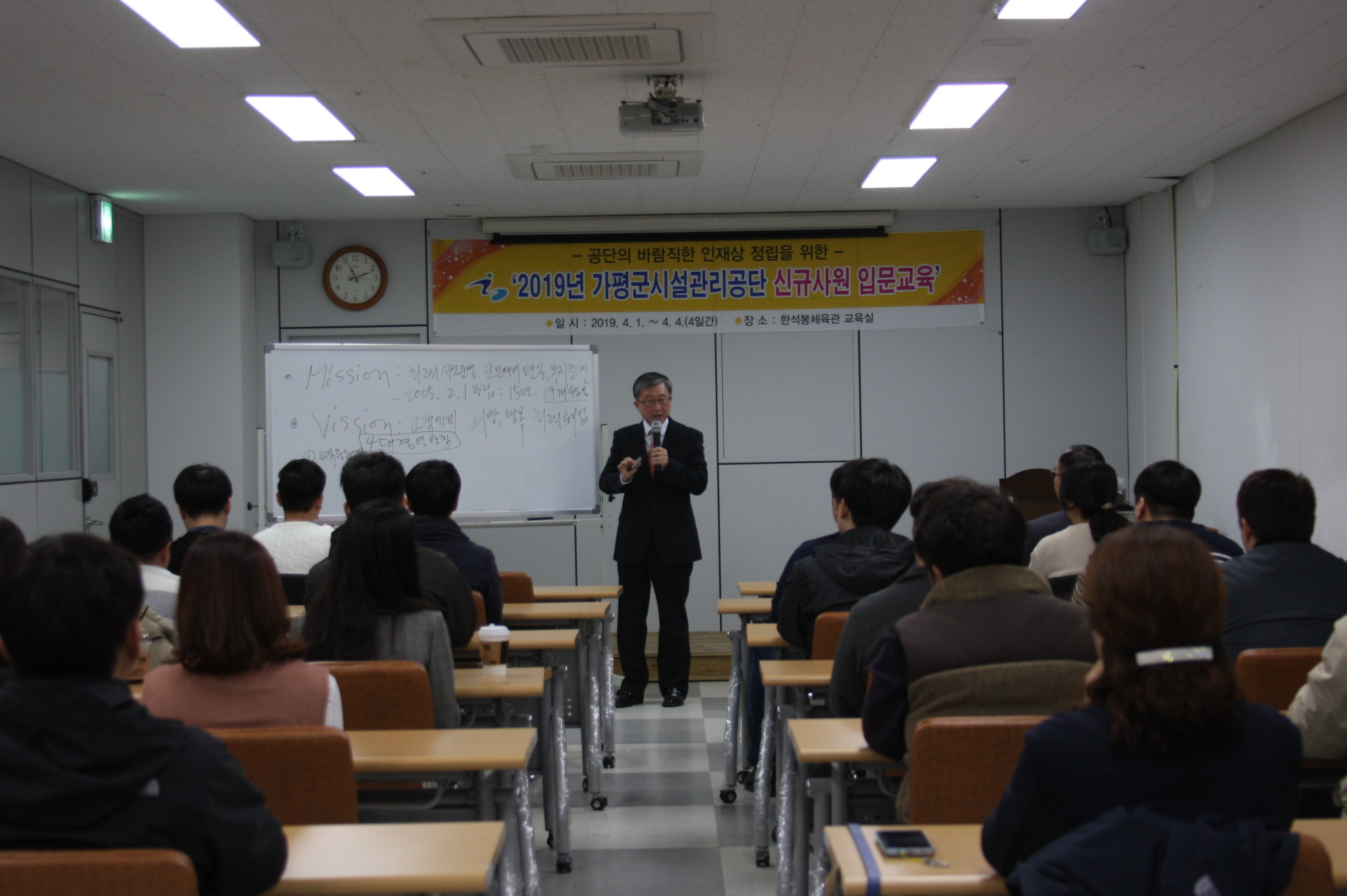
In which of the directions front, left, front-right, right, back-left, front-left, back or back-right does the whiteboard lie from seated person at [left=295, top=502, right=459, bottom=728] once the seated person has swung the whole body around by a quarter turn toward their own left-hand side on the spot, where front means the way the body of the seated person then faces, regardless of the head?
right

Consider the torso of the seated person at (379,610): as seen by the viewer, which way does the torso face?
away from the camera

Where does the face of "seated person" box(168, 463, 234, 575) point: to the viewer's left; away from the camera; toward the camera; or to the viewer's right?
away from the camera

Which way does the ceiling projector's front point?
away from the camera

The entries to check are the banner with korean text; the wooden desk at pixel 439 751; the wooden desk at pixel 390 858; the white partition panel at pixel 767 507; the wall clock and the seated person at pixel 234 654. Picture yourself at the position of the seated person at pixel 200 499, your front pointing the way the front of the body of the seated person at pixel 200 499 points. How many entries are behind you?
3

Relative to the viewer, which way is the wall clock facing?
toward the camera

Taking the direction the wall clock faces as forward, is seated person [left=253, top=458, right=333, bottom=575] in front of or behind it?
in front

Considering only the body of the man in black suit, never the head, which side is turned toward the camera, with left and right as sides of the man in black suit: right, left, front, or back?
front

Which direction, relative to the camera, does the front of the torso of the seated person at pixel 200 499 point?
away from the camera

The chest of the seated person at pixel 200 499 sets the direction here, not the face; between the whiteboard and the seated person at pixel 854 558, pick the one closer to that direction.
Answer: the whiteboard

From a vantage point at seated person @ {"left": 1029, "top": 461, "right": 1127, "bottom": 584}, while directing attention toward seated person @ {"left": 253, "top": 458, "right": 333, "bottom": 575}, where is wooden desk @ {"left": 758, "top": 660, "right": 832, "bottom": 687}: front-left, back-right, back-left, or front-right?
front-left

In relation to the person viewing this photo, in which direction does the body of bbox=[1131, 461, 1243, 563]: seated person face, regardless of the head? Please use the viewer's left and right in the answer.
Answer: facing away from the viewer and to the left of the viewer

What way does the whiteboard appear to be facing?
toward the camera

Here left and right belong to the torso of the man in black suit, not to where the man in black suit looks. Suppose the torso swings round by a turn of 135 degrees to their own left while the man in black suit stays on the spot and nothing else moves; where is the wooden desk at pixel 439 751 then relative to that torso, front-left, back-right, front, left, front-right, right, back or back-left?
back-right

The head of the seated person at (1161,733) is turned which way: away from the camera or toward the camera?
away from the camera

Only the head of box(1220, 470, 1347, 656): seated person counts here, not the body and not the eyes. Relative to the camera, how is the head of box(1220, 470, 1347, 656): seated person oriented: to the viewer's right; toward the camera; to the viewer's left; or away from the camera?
away from the camera

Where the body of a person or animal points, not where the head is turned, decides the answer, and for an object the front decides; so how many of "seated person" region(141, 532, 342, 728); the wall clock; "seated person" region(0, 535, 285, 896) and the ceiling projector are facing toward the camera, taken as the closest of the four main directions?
1

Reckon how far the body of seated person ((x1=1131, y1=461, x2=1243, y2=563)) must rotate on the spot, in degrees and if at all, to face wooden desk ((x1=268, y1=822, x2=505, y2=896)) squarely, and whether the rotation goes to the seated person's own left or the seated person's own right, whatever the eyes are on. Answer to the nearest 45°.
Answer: approximately 135° to the seated person's own left

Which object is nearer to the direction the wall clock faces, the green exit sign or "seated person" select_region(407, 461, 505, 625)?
the seated person

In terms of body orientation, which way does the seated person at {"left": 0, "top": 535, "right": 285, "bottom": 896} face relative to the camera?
away from the camera

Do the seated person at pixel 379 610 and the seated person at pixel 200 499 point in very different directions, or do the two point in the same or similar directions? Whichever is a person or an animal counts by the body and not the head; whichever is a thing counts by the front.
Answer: same or similar directions
